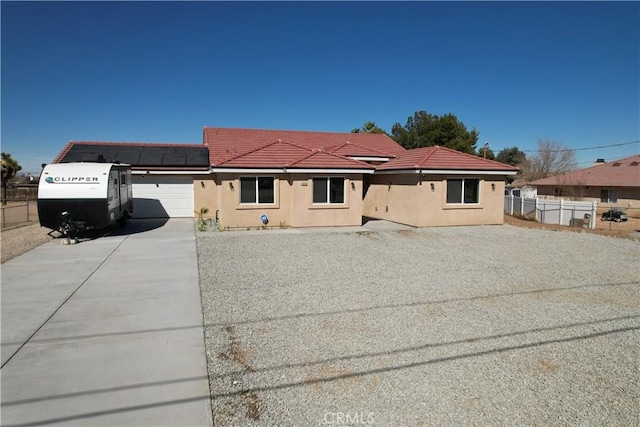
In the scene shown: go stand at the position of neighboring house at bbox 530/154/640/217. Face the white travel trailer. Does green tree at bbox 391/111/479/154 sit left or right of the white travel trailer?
right

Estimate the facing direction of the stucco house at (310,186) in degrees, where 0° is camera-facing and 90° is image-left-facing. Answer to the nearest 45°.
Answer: approximately 0°

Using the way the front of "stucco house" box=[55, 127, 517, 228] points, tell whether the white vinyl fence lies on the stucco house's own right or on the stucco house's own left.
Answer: on the stucco house's own left

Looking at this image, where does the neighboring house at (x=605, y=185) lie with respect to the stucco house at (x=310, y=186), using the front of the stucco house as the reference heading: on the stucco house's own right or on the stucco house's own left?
on the stucco house's own left

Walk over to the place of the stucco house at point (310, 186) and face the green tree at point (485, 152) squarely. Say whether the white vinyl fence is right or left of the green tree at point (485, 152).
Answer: right

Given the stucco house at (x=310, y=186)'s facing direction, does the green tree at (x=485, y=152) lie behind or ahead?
behind

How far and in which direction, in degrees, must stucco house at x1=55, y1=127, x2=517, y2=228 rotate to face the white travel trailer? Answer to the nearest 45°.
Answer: approximately 45° to its right

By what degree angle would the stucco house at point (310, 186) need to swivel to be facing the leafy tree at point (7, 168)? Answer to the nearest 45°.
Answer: approximately 135° to its right

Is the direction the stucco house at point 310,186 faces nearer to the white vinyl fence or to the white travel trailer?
the white travel trailer

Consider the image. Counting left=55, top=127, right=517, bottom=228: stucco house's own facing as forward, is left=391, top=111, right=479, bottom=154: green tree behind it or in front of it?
behind
